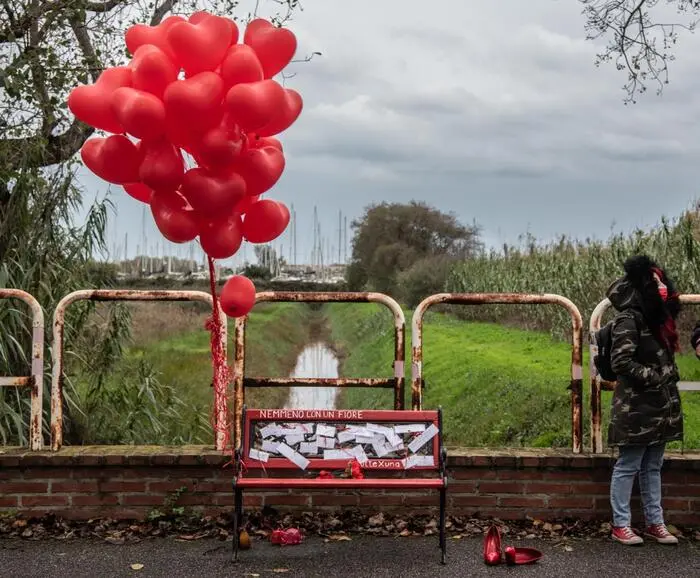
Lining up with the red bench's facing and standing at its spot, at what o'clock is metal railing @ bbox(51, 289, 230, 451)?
The metal railing is roughly at 3 o'clock from the red bench.

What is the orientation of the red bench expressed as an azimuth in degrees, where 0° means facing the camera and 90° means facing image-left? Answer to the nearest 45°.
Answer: approximately 0°

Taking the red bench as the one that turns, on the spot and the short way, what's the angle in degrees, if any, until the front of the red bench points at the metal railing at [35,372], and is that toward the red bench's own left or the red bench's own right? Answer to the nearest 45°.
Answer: approximately 90° to the red bench's own right

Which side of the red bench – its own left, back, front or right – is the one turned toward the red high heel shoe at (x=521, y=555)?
left

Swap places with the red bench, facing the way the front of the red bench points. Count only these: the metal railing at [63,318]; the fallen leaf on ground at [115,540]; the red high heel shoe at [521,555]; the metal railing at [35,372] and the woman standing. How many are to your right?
3

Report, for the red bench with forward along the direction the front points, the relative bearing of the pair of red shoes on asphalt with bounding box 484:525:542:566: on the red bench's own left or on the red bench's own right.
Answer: on the red bench's own left

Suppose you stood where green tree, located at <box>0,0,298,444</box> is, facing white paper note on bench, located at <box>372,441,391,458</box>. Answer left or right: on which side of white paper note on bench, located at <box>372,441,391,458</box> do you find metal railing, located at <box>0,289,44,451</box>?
right
